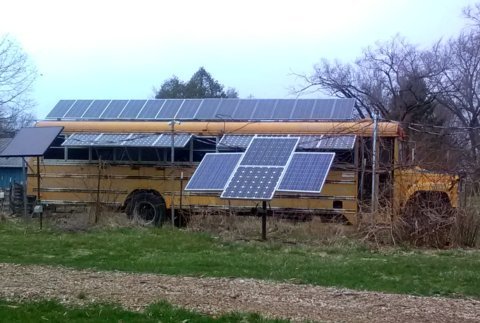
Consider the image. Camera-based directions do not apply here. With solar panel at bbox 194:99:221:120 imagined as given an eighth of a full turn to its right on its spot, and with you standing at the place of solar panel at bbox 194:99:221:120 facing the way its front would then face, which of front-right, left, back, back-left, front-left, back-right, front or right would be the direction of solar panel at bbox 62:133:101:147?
front-right

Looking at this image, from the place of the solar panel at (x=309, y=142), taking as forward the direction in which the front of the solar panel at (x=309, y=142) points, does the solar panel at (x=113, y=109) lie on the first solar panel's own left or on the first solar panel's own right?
on the first solar panel's own right

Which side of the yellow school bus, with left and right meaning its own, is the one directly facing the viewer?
right

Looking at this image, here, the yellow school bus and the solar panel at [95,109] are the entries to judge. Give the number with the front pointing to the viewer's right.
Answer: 1

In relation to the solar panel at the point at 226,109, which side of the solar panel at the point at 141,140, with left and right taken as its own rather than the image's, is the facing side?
left

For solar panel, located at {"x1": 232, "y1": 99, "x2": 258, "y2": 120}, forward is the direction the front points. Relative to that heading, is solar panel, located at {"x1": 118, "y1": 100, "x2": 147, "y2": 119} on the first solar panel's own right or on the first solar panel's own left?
on the first solar panel's own right

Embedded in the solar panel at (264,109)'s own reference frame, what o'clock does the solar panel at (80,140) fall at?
the solar panel at (80,140) is roughly at 3 o'clock from the solar panel at (264,109).

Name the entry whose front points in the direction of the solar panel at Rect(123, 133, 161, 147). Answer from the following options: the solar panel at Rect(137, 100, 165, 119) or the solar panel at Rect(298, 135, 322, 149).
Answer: the solar panel at Rect(137, 100, 165, 119)

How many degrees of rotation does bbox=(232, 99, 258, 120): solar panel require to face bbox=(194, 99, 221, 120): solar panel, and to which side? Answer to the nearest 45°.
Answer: approximately 90° to its right

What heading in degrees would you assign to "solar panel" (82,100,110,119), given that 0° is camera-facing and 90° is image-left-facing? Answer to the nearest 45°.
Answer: approximately 0°

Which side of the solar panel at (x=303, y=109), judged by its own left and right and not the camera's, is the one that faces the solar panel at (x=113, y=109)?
right

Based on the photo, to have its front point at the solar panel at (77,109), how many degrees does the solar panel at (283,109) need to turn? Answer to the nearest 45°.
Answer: approximately 90° to its right
